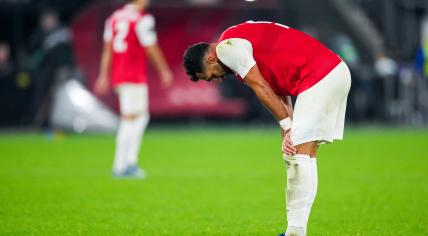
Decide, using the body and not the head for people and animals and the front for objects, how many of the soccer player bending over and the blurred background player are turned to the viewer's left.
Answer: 1

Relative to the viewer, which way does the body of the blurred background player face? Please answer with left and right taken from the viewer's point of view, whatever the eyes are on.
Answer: facing away from the viewer and to the right of the viewer

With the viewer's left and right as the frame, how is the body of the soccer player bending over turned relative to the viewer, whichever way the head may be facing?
facing to the left of the viewer

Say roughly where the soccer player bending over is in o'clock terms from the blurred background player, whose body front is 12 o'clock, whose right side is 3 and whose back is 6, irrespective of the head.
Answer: The soccer player bending over is roughly at 4 o'clock from the blurred background player.
